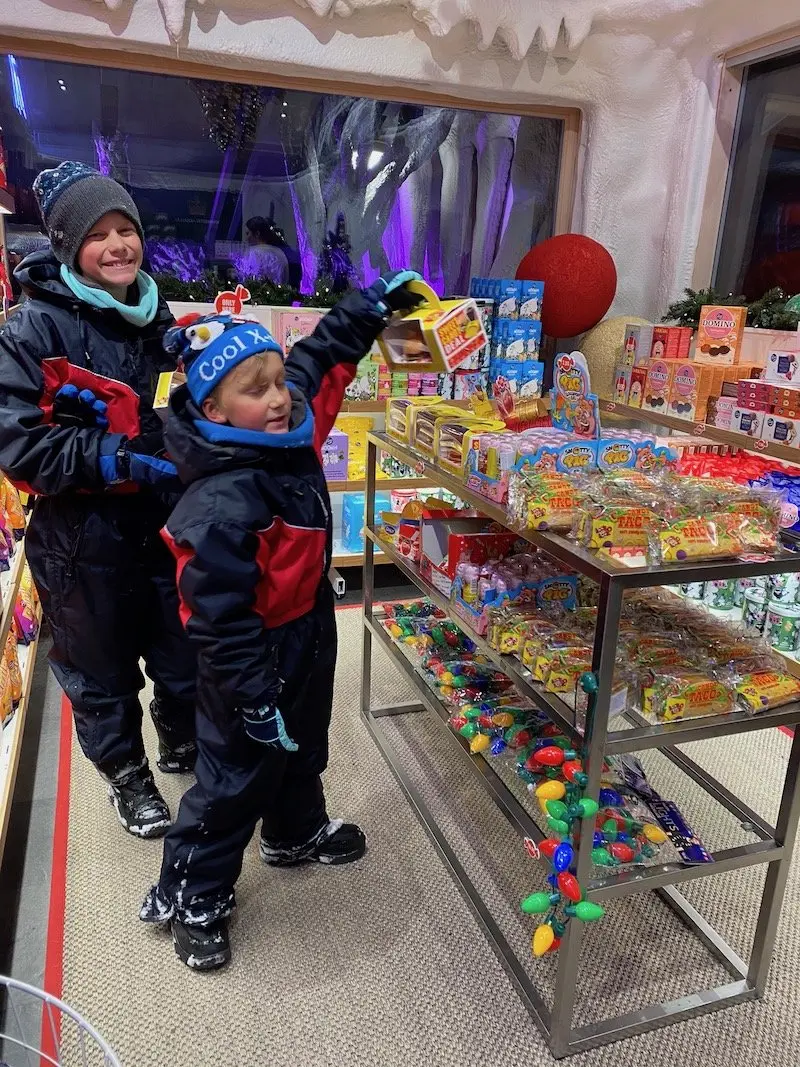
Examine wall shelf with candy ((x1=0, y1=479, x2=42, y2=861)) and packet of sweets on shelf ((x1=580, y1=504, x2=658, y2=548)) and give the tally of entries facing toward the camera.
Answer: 1

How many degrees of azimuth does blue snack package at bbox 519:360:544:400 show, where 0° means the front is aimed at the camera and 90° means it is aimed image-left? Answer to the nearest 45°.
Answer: approximately 0°

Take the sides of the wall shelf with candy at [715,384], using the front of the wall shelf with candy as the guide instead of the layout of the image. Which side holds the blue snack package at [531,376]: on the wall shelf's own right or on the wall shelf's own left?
on the wall shelf's own right

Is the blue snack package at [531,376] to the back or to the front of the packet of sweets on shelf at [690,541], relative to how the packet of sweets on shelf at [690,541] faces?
to the back

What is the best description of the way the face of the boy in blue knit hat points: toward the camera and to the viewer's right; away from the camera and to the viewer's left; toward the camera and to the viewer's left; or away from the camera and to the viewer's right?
toward the camera and to the viewer's right

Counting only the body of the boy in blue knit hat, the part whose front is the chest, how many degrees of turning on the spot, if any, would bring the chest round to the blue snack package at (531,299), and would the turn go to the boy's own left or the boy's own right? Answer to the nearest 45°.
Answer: approximately 90° to the boy's own left

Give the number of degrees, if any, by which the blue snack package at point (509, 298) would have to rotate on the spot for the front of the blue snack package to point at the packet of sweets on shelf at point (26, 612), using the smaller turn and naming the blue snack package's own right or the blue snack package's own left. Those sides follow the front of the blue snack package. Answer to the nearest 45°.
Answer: approximately 45° to the blue snack package's own right

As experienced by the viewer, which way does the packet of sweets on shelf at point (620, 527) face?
facing the viewer

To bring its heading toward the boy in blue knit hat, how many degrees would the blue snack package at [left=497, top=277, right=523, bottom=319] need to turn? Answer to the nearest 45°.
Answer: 0° — it already faces them

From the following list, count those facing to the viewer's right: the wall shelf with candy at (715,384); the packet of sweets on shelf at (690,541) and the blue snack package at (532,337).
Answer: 0

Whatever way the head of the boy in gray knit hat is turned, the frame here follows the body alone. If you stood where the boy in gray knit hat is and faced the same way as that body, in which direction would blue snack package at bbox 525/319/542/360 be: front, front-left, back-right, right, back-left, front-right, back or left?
left

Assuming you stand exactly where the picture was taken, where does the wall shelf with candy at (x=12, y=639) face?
facing to the right of the viewer

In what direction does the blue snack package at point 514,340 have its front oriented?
toward the camera

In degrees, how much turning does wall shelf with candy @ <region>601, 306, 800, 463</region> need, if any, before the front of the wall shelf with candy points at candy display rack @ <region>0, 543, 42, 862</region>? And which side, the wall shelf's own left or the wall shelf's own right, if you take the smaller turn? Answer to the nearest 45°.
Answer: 0° — it already faces it

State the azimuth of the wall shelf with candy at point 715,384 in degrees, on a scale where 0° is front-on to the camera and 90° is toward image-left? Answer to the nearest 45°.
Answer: approximately 45°

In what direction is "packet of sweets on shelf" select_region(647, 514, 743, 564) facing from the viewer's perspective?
toward the camera

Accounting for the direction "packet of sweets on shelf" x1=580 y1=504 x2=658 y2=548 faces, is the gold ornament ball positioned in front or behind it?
behind
